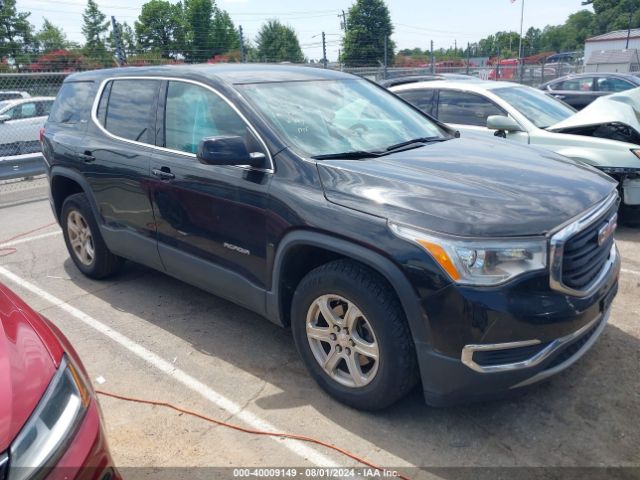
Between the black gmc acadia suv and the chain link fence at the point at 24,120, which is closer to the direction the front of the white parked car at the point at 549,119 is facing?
the black gmc acadia suv

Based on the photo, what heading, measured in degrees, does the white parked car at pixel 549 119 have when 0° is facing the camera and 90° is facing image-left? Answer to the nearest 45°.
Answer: approximately 315°

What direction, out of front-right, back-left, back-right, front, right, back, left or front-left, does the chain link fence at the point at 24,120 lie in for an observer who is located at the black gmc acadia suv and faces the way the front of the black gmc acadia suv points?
back

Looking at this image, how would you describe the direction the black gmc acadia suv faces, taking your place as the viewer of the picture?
facing the viewer and to the right of the viewer

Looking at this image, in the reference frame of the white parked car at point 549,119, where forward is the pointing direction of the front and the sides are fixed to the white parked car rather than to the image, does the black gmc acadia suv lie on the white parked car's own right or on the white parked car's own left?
on the white parked car's own right

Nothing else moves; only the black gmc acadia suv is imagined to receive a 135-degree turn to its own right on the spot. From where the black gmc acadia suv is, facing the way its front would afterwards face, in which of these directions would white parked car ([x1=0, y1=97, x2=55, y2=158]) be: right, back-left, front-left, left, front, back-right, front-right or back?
front-right

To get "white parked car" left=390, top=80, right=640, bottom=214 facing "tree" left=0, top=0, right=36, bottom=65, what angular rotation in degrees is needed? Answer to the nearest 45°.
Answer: approximately 180°

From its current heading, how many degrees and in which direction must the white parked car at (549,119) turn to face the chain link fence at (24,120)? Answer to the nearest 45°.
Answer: approximately 135° to its right

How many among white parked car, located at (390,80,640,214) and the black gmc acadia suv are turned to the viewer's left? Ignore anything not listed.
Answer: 0
